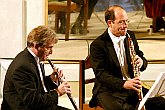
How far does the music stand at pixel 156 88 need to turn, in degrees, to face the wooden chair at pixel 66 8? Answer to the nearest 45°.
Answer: approximately 45° to its right

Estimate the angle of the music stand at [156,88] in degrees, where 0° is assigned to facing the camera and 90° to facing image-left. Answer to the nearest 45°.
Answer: approximately 90°
